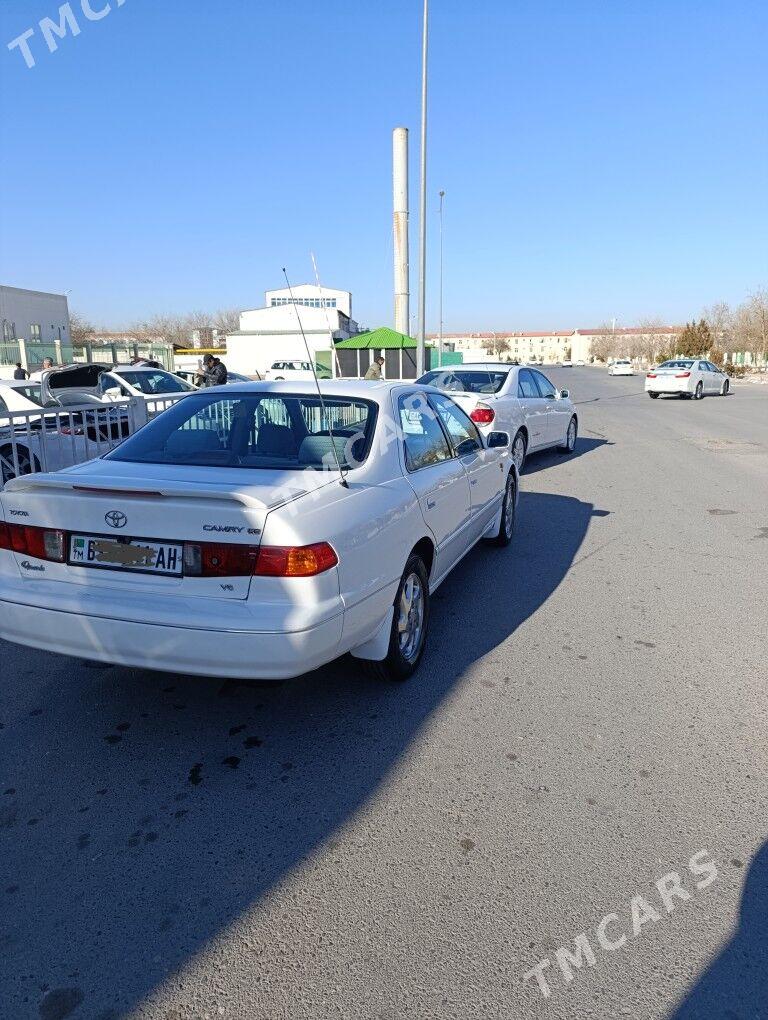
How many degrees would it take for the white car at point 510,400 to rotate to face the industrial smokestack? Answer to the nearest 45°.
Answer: approximately 45° to its left

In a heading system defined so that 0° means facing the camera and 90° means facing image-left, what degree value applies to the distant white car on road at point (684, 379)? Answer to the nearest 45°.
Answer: approximately 225°

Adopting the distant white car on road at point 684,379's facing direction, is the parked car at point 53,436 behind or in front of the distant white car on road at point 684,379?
behind

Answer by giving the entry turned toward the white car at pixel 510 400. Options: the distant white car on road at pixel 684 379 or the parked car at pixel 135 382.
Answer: the parked car

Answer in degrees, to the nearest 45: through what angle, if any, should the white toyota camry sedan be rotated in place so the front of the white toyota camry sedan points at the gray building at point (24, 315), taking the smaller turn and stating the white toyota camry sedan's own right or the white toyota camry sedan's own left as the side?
approximately 45° to the white toyota camry sedan's own left

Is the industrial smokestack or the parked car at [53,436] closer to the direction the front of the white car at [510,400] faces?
the industrial smokestack

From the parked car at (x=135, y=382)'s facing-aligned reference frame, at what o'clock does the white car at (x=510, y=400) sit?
The white car is roughly at 12 o'clock from the parked car.

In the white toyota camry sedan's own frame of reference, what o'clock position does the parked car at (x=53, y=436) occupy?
The parked car is roughly at 10 o'clock from the white toyota camry sedan.

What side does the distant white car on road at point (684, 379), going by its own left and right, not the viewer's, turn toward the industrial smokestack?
left

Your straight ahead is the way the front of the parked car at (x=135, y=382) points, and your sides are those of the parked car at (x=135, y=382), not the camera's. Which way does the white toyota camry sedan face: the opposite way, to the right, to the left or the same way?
to the left

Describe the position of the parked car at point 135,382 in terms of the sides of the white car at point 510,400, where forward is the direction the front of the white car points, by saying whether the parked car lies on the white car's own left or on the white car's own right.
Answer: on the white car's own left
